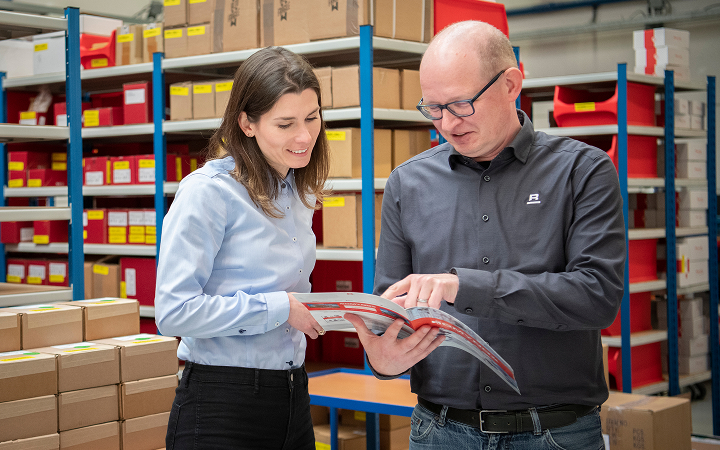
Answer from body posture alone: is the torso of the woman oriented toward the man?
yes

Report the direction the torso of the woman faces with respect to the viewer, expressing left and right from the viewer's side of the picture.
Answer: facing the viewer and to the right of the viewer

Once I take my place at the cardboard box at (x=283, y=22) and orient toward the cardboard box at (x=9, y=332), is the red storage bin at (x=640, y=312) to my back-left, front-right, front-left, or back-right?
back-left

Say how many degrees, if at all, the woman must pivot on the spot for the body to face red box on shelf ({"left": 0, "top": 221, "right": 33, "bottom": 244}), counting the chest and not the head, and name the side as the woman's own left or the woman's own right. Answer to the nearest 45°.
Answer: approximately 180°

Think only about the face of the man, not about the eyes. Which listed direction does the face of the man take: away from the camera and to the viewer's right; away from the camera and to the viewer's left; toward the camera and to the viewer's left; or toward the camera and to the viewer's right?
toward the camera and to the viewer's left

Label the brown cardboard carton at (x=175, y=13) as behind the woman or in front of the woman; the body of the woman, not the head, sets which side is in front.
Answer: behind

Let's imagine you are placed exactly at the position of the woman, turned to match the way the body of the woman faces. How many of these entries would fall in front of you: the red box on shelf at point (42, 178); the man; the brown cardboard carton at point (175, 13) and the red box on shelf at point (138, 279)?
1

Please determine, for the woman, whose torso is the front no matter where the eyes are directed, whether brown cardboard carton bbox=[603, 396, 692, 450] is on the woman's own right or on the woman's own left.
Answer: on the woman's own left

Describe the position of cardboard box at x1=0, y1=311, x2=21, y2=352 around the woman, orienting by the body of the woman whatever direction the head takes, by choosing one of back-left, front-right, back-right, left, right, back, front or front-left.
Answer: back

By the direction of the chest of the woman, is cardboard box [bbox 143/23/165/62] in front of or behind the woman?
behind

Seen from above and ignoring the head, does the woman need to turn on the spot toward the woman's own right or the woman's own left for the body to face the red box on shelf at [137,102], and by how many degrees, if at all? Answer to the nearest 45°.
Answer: approximately 135° to the woman's own left

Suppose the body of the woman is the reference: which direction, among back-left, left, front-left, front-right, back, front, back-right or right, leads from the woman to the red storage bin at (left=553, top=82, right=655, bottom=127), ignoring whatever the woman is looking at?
left
